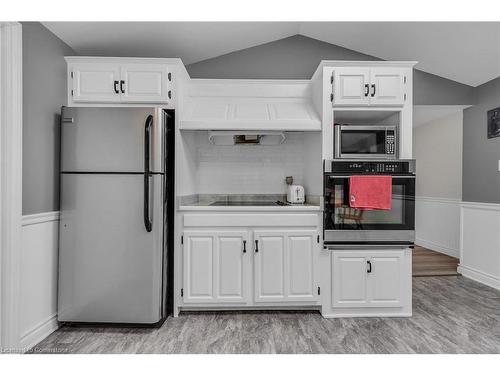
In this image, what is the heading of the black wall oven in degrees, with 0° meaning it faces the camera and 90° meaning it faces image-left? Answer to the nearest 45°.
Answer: approximately 0°

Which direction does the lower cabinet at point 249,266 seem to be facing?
toward the camera

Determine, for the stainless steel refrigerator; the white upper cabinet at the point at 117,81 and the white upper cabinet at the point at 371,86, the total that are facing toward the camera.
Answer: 3

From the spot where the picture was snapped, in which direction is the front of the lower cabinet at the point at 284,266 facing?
facing the viewer

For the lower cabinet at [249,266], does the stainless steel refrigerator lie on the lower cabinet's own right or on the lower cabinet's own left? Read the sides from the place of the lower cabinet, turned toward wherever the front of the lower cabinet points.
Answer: on the lower cabinet's own right

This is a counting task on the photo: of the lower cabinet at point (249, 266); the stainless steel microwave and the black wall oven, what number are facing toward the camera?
3

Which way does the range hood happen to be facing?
toward the camera

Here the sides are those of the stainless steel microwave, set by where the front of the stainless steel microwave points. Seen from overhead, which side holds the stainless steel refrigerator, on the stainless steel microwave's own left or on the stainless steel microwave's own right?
on the stainless steel microwave's own right

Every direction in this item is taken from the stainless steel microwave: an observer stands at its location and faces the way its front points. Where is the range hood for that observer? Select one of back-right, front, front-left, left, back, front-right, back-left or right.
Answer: right

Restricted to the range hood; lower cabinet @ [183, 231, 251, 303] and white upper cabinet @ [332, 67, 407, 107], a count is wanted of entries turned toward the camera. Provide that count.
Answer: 3

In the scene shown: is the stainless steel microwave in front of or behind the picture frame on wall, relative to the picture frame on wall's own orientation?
in front

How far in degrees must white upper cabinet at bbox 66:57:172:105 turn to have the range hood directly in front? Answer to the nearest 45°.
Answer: approximately 90° to its left
